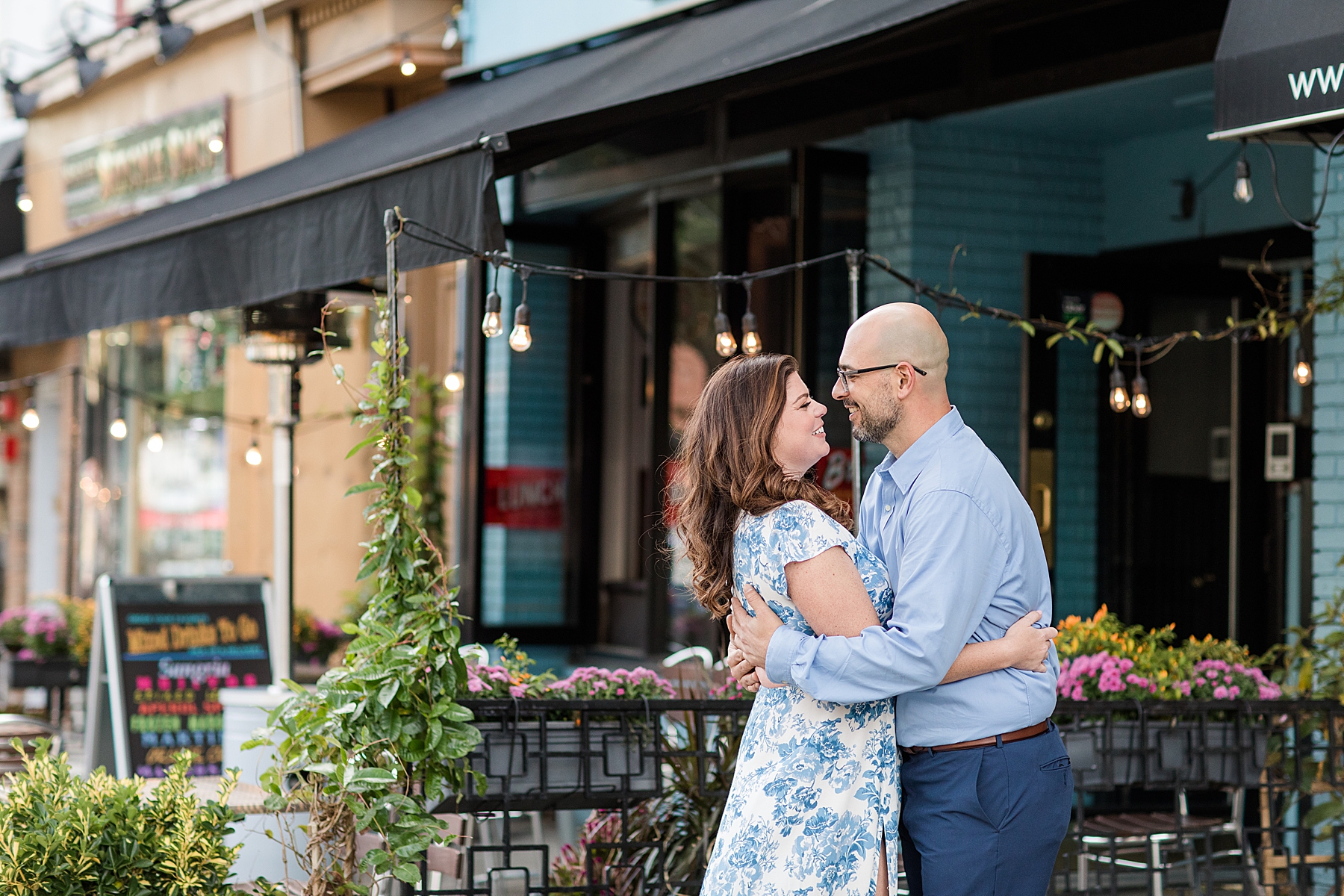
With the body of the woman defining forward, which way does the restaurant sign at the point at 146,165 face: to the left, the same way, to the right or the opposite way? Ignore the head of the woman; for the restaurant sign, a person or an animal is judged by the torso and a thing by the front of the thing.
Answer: to the right

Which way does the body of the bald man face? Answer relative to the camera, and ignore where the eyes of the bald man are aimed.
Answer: to the viewer's left

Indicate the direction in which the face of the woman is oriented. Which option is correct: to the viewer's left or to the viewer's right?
to the viewer's right

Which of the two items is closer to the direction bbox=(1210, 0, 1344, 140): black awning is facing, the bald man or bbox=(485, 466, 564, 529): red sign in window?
the bald man

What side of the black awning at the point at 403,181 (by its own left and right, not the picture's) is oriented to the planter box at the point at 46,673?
right

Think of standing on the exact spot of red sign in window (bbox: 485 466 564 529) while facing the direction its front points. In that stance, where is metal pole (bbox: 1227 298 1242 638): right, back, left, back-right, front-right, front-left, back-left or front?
front-left

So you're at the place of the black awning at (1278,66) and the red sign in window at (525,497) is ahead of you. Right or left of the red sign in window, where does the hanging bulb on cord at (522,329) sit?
left

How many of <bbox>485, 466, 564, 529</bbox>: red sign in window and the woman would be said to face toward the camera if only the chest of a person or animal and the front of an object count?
1

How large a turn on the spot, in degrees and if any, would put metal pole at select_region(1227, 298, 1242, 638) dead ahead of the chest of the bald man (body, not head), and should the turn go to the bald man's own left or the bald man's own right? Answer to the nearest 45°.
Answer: approximately 90° to the bald man's own right

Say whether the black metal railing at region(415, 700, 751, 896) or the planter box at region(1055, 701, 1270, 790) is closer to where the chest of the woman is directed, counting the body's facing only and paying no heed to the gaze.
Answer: the planter box

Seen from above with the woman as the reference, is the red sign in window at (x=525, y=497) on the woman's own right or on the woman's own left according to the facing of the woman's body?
on the woman's own left

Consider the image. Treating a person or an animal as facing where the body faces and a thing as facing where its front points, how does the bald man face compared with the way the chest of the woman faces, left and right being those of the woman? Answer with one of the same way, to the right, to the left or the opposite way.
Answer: the opposite way

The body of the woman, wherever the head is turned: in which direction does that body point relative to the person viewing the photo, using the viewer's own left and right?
facing to the right of the viewer

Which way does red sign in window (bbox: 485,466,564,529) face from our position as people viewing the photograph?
facing the viewer

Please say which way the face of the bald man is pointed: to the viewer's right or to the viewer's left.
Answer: to the viewer's left
